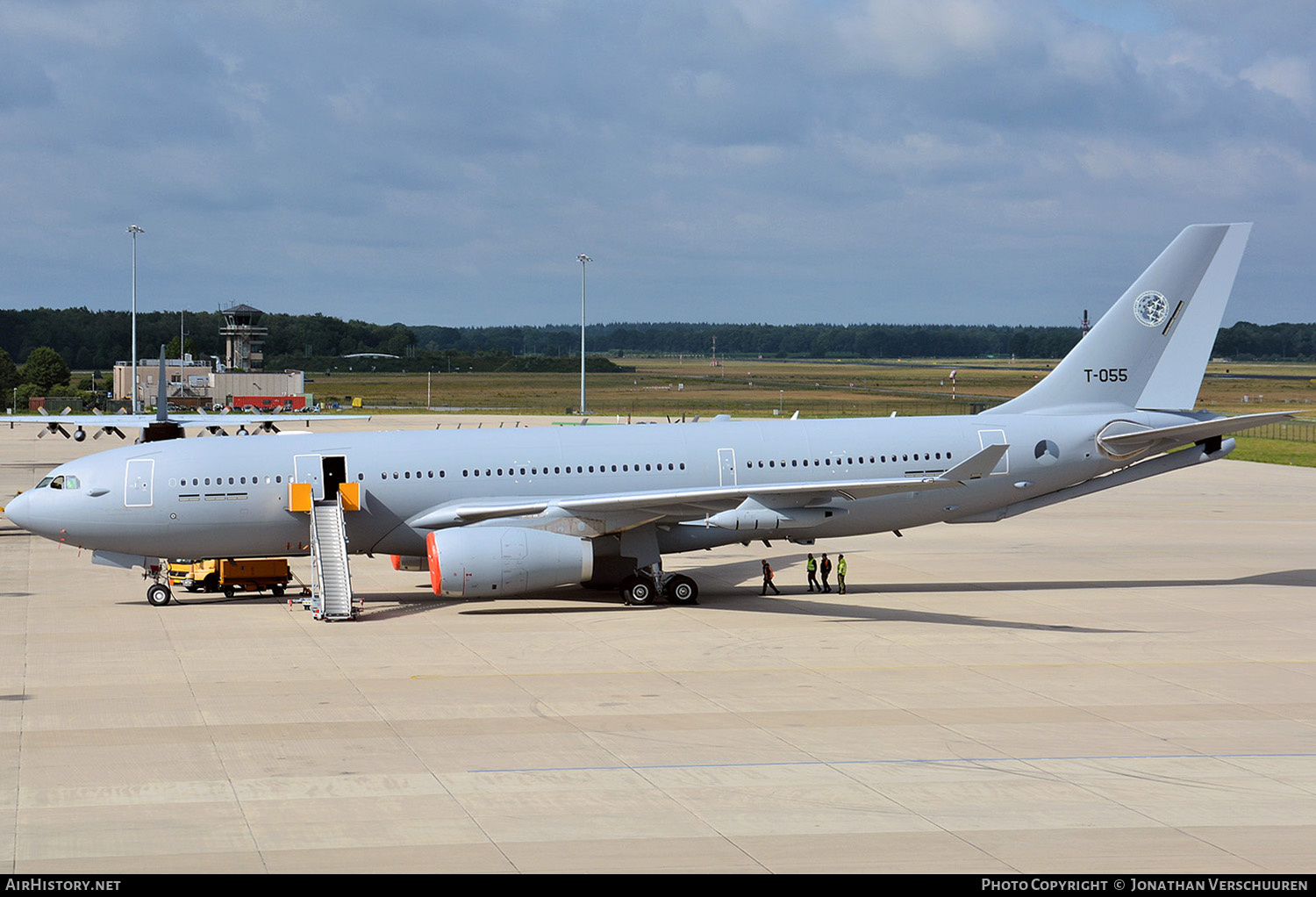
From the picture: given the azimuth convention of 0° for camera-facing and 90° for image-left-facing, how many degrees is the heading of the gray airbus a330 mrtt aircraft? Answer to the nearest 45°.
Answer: approximately 90°

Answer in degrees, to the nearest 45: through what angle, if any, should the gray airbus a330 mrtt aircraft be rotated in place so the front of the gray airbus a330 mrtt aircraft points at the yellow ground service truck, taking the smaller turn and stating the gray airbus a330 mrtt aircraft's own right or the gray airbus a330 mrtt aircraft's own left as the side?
0° — it already faces it
